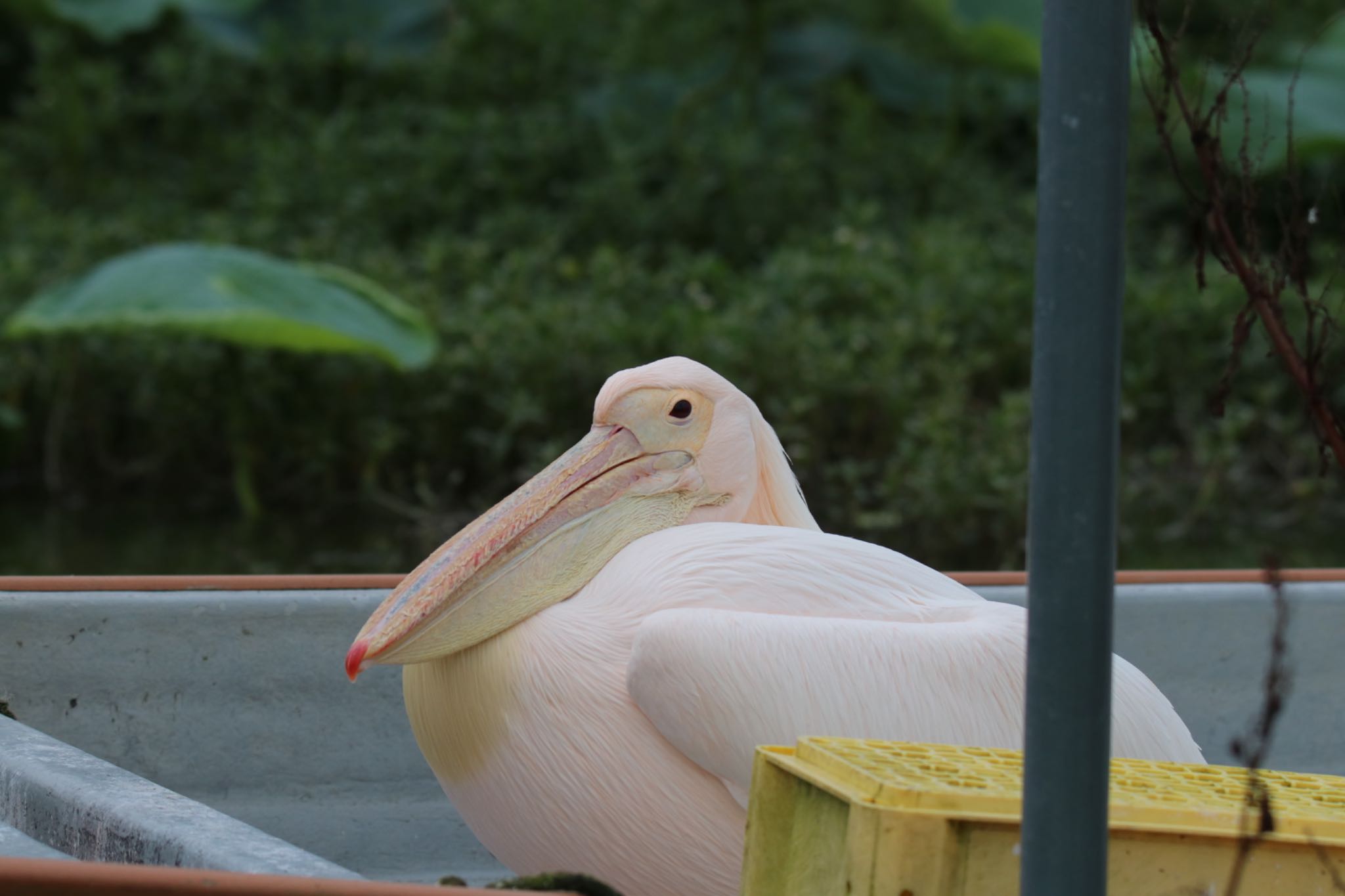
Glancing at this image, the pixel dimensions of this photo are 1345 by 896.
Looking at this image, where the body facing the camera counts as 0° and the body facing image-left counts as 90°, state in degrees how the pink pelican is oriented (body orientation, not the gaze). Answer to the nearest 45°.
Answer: approximately 90°

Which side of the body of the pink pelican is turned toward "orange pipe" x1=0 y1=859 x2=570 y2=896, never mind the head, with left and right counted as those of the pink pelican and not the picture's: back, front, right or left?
front

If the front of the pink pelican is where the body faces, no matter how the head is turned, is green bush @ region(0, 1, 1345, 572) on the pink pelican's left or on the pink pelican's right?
on the pink pelican's right

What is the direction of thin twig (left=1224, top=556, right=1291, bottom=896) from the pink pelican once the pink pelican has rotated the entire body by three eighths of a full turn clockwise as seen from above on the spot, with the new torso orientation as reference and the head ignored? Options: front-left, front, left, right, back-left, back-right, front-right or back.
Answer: right

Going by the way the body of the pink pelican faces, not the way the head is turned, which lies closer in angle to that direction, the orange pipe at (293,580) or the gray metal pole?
the orange pipe

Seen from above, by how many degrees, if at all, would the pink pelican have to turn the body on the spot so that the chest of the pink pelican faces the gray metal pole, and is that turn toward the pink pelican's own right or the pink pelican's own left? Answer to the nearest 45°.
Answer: approximately 90° to the pink pelican's own left
